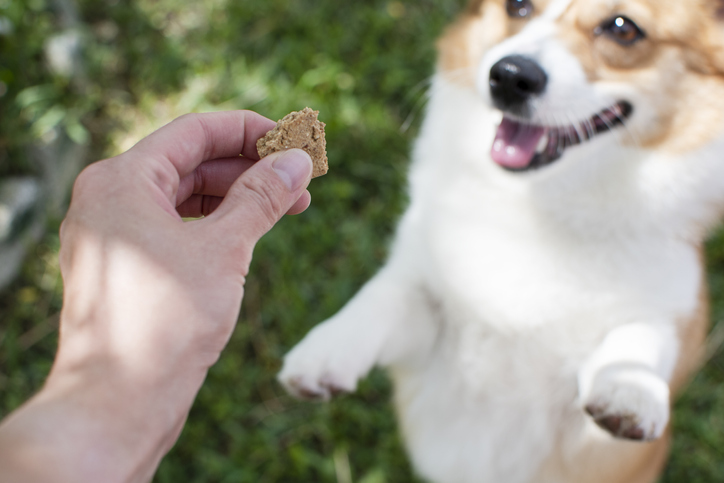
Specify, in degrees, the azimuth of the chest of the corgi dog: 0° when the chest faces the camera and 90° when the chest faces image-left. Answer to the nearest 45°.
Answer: approximately 45°
